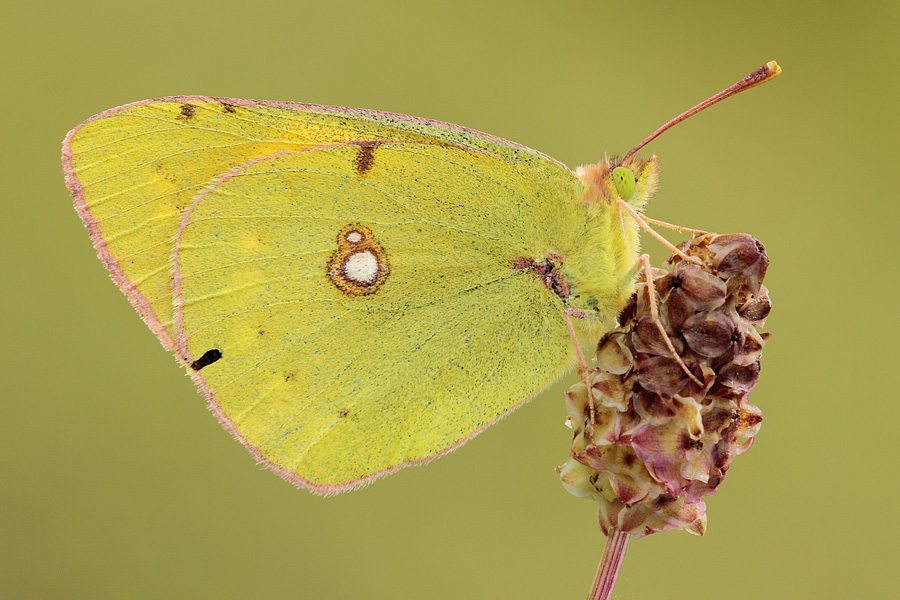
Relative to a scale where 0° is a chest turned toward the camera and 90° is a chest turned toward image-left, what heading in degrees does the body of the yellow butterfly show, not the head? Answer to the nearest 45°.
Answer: approximately 270°
